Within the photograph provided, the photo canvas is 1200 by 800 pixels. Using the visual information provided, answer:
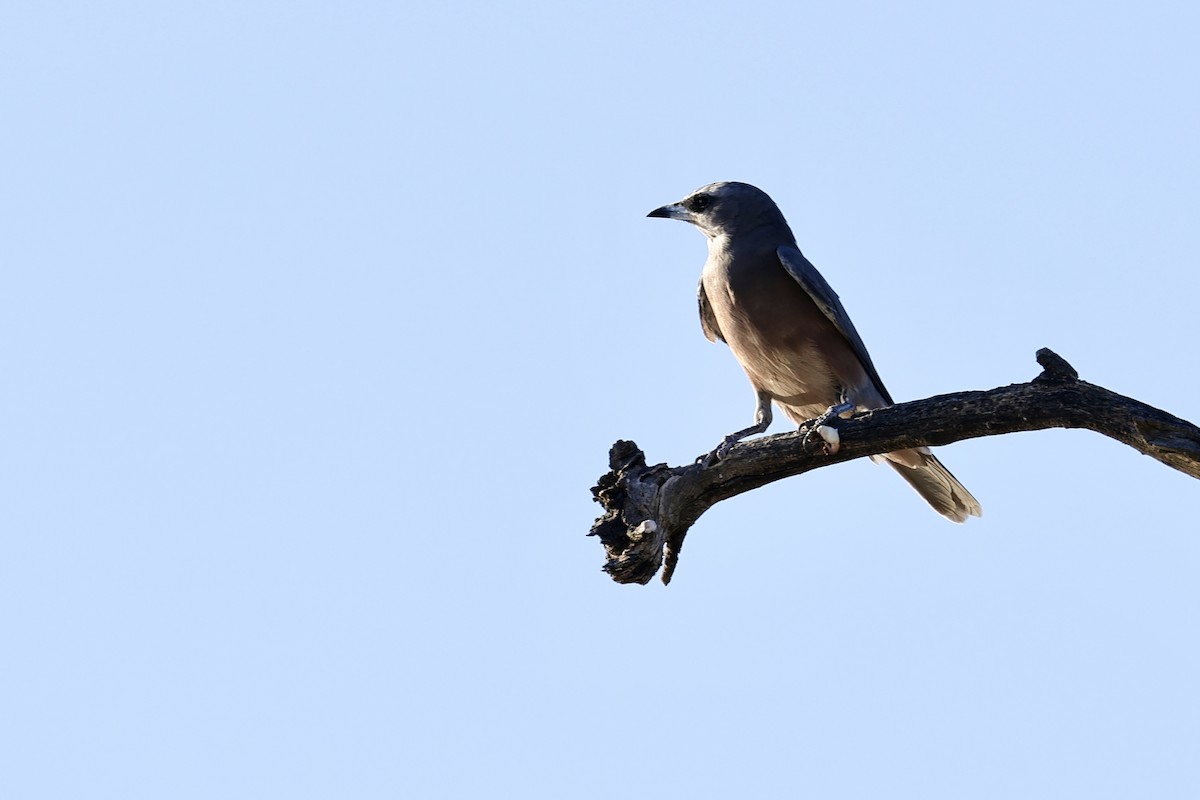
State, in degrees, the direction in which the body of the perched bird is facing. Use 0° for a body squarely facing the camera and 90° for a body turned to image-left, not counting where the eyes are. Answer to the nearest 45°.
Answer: approximately 45°
